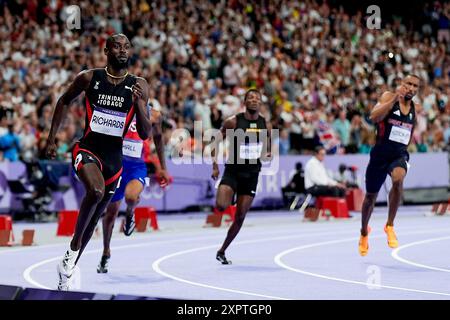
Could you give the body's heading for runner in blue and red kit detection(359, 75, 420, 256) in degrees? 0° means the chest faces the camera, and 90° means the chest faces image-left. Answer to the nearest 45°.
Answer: approximately 315°

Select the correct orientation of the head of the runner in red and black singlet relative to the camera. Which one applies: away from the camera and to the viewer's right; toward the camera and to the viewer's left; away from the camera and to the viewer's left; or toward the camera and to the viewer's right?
toward the camera and to the viewer's right

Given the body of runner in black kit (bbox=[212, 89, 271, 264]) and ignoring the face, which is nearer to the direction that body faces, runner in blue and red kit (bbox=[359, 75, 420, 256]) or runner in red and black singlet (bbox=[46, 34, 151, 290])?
the runner in red and black singlet

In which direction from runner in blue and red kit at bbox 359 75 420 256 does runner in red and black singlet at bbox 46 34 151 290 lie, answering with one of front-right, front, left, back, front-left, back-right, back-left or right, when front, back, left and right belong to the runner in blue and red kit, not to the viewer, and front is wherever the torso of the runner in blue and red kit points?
right

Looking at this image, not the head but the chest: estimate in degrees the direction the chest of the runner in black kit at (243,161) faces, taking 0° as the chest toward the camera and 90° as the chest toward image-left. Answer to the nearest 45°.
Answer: approximately 0°
